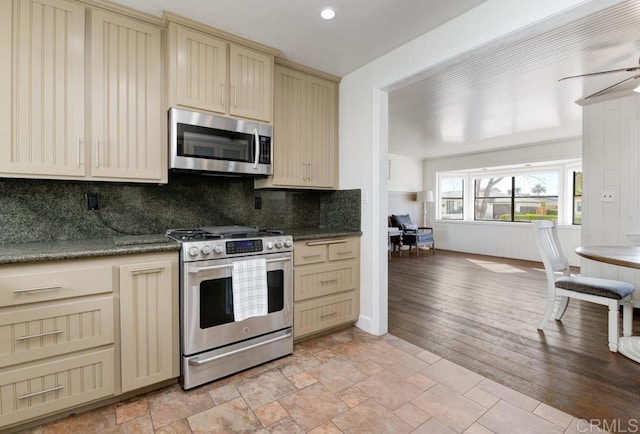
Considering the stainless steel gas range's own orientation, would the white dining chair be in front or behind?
in front

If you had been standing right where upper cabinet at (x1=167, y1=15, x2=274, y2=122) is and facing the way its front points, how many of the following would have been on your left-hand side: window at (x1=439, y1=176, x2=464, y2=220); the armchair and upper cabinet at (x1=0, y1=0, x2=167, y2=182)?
2

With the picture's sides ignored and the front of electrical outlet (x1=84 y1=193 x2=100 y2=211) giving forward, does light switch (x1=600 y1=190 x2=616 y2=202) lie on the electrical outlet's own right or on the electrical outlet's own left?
on the electrical outlet's own left

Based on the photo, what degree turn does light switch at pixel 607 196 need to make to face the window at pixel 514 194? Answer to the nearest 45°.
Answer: approximately 135° to its right

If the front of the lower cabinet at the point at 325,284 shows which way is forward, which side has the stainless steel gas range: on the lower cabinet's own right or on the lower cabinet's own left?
on the lower cabinet's own right

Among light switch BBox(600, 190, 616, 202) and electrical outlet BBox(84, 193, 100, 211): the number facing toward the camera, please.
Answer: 2

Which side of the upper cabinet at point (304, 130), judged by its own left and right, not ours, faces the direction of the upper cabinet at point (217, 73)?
right

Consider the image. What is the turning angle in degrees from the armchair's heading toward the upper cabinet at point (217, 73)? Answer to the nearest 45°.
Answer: approximately 45° to its right

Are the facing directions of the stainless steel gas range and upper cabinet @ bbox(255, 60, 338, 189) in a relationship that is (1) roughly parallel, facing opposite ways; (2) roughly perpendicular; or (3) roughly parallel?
roughly parallel

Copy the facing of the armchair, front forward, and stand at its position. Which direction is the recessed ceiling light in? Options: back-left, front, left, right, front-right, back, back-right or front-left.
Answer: front-right

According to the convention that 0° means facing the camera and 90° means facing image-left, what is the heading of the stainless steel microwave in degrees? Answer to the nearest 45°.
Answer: approximately 315°

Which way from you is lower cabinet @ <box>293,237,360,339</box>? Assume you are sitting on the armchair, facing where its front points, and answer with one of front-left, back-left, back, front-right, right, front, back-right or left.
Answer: front-right

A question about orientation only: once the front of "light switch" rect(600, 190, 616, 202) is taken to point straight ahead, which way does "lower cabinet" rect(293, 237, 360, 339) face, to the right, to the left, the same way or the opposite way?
to the left

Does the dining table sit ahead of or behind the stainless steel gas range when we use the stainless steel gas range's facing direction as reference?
ahead
